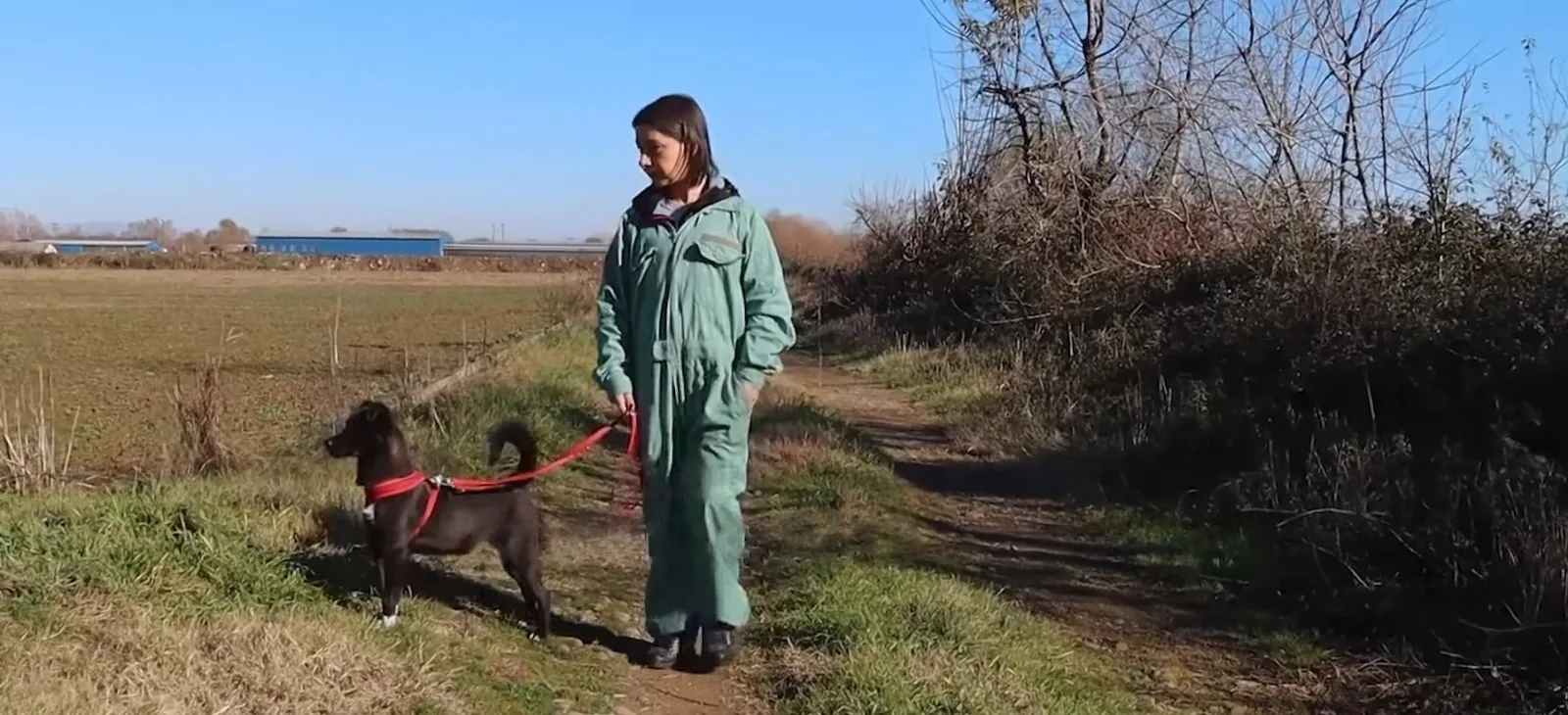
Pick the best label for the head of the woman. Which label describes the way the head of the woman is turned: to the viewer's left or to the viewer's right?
to the viewer's left

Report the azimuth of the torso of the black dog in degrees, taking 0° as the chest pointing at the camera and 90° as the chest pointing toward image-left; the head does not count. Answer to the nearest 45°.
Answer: approximately 90°

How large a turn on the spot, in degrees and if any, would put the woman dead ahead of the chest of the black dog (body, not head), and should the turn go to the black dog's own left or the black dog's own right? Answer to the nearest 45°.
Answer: approximately 135° to the black dog's own left
